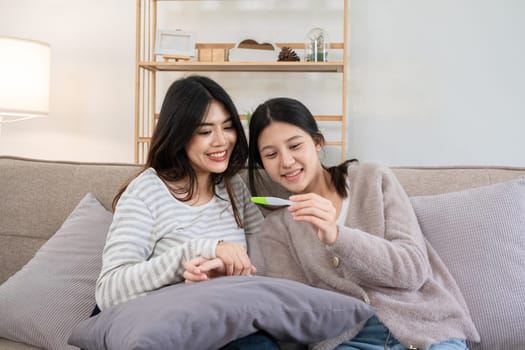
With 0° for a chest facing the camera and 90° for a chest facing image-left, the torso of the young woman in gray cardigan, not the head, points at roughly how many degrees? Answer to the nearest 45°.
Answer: approximately 45°

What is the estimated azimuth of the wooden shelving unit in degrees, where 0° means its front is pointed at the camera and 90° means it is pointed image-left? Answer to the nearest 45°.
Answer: approximately 0°

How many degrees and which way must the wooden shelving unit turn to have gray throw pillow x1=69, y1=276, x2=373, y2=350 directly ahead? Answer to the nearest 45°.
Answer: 0° — it already faces it

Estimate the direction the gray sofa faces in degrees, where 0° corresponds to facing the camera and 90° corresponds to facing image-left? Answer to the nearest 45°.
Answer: approximately 0°

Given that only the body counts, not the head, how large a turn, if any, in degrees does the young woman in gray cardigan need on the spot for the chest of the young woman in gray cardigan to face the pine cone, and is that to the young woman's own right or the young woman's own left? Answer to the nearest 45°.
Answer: approximately 135° to the young woman's own right

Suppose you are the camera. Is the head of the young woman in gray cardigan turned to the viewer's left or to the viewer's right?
to the viewer's left

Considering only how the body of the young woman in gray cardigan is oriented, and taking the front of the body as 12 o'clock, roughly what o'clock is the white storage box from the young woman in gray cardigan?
The white storage box is roughly at 4 o'clock from the young woman in gray cardigan.

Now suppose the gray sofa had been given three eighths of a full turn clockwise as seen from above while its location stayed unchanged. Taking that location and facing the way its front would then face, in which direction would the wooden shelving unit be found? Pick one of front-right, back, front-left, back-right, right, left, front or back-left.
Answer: front-right

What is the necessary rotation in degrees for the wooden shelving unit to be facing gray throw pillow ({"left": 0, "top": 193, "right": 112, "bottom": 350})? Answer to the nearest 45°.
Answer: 0° — it already faces it
